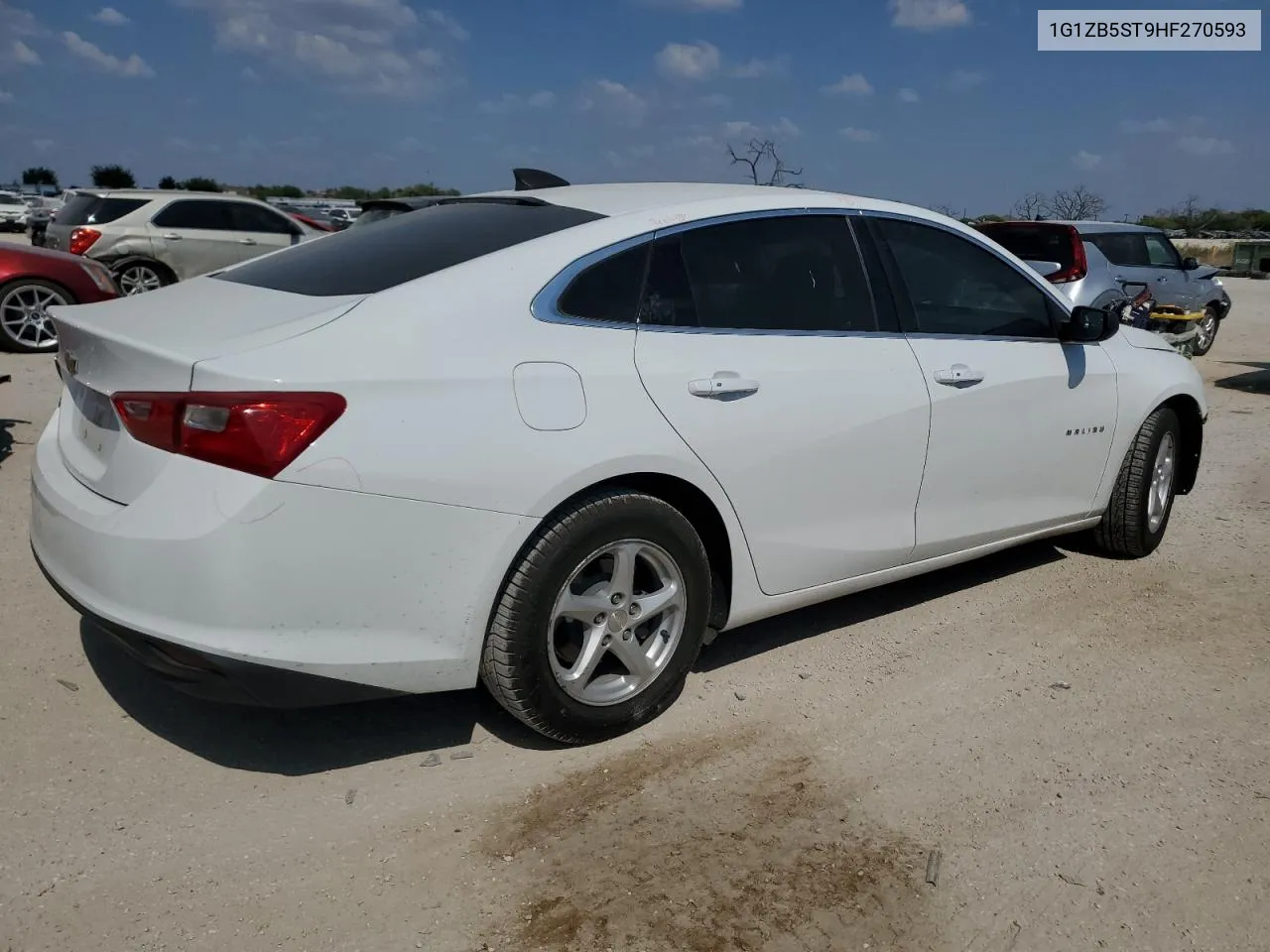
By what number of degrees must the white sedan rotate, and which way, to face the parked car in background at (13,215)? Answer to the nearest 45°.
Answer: approximately 90° to its left

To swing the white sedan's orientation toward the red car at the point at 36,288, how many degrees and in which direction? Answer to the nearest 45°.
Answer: approximately 90° to its left

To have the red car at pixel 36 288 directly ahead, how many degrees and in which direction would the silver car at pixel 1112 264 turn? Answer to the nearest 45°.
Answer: approximately 180°

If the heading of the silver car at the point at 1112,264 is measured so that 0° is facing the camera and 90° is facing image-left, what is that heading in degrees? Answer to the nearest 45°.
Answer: approximately 225°

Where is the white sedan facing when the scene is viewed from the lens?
facing away from the viewer and to the right of the viewer

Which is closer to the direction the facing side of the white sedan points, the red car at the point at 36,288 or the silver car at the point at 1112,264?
the silver car

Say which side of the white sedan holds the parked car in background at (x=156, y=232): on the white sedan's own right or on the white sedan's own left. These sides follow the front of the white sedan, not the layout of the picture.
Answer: on the white sedan's own left
